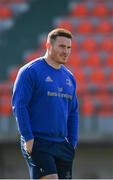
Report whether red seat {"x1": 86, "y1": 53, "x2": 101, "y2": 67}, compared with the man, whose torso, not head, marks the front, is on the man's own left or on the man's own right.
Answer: on the man's own left

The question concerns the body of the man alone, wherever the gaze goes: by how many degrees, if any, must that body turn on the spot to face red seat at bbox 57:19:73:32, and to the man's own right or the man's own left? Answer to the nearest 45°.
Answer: approximately 135° to the man's own left

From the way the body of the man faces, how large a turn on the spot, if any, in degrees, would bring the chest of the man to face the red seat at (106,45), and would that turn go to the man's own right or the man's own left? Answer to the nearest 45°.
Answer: approximately 135° to the man's own left

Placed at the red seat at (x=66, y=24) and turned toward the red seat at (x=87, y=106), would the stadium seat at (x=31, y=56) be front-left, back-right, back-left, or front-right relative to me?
front-right

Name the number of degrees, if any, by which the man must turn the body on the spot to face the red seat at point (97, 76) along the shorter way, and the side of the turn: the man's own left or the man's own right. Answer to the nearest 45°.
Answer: approximately 135° to the man's own left

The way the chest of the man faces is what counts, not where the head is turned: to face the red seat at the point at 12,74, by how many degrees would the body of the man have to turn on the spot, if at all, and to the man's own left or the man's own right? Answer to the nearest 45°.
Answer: approximately 135° to the man's own left

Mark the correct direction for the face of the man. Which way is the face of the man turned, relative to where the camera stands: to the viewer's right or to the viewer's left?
to the viewer's right

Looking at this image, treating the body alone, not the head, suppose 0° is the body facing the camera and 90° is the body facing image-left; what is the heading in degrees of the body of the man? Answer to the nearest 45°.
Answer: approximately 315°

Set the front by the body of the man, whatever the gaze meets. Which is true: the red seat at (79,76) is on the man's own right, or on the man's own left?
on the man's own left

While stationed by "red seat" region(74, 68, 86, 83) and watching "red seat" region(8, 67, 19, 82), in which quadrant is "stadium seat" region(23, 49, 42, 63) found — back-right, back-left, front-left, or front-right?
front-right
